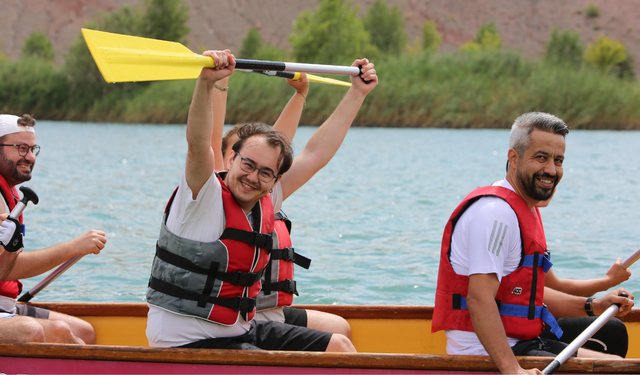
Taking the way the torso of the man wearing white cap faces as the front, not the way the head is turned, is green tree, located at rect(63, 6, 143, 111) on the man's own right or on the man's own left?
on the man's own left

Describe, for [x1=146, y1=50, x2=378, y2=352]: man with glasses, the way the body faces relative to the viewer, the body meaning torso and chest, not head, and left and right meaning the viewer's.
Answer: facing the viewer and to the right of the viewer

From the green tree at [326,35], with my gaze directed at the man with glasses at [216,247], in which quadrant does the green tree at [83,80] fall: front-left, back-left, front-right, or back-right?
front-right

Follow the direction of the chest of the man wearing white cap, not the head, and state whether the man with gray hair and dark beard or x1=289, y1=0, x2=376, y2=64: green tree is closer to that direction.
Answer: the man with gray hair and dark beard

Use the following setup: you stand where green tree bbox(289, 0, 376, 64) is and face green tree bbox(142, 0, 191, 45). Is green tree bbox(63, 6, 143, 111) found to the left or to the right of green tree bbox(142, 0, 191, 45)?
left

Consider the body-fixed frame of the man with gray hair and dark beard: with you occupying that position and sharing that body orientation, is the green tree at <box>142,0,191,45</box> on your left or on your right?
on your left

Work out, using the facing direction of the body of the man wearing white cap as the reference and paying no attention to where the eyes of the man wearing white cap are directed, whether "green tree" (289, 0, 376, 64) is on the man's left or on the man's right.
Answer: on the man's left

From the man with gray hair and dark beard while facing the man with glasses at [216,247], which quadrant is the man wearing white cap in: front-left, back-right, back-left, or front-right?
front-right

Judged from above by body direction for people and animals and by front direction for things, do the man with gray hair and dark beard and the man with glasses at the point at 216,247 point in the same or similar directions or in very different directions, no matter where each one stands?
same or similar directions

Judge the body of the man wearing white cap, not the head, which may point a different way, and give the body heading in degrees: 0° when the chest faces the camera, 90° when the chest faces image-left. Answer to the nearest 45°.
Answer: approximately 270°

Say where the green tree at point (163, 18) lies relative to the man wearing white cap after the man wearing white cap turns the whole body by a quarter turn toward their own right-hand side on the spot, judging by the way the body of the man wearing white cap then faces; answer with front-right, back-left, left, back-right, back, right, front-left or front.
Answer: back
